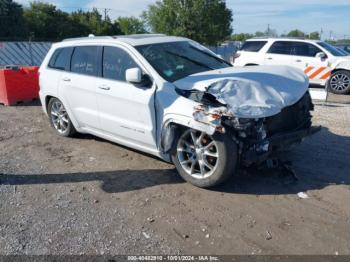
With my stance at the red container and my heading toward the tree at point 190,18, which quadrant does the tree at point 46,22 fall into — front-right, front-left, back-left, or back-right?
front-left

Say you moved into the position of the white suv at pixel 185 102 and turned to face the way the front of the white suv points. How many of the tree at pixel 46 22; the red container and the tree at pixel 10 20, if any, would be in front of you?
0

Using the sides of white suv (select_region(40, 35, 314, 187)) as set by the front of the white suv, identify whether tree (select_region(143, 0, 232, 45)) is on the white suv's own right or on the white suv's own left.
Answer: on the white suv's own left

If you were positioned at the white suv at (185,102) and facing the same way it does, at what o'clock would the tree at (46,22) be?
The tree is roughly at 7 o'clock from the white suv.

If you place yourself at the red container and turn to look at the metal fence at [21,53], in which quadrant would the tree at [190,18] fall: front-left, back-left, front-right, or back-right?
front-right

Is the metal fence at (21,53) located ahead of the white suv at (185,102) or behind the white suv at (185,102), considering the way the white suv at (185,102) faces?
behind

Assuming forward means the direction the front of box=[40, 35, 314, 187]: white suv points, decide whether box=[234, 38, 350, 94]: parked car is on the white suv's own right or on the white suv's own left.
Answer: on the white suv's own left

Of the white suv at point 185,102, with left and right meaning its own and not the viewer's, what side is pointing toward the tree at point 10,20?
back

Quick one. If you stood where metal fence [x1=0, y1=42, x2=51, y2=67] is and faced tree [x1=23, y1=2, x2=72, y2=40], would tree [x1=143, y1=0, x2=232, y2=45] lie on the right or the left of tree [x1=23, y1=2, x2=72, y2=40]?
right

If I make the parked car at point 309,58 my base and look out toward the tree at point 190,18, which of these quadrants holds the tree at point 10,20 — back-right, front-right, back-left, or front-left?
front-left

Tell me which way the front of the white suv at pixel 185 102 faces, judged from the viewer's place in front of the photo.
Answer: facing the viewer and to the right of the viewer

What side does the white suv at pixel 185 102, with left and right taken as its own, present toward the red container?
back
